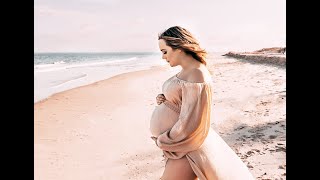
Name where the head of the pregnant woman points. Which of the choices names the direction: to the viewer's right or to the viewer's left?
to the viewer's left

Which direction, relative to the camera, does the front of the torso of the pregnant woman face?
to the viewer's left
